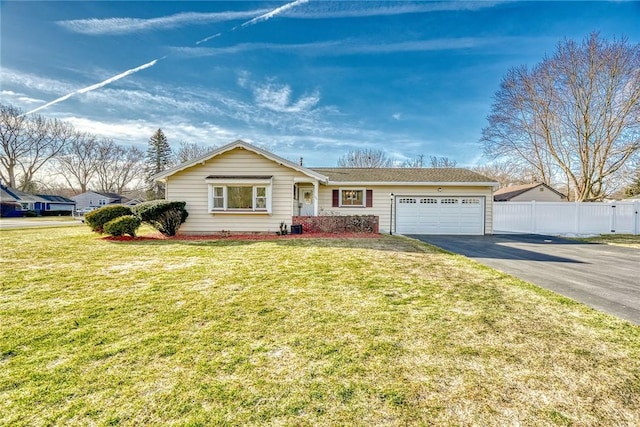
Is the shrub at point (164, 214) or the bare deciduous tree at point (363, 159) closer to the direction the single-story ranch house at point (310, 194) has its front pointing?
the shrub

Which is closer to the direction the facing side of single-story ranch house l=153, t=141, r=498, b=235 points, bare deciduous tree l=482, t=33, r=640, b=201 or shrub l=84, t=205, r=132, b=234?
the shrub

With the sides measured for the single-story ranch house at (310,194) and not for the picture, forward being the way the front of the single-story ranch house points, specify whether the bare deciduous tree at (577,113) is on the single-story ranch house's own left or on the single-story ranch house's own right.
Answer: on the single-story ranch house's own left

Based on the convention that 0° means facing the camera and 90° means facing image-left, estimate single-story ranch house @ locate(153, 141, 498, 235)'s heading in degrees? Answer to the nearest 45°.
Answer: approximately 0°

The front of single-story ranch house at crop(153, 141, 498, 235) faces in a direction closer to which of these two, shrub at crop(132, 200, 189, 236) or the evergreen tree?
the shrub

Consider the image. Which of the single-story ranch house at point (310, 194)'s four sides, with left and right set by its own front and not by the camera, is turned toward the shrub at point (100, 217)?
right

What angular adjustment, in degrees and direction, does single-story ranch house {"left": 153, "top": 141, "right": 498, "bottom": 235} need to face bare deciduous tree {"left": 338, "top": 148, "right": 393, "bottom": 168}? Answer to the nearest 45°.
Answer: approximately 180°
